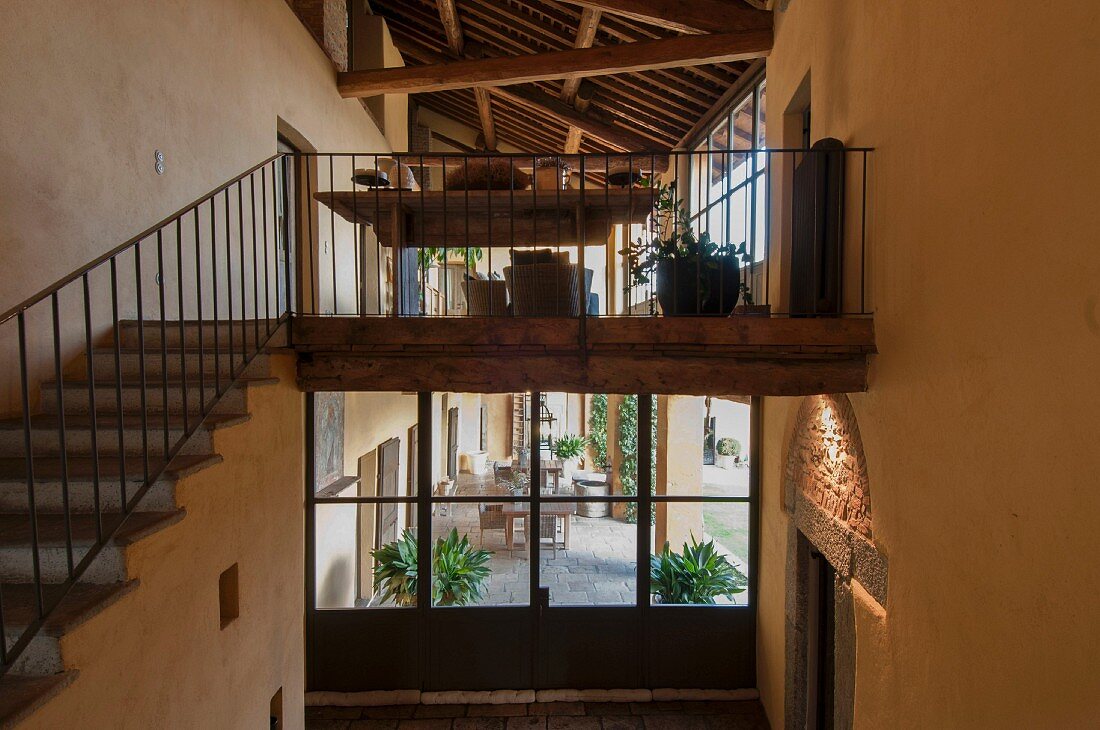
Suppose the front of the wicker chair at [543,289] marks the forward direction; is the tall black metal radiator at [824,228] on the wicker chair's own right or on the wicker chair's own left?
on the wicker chair's own right

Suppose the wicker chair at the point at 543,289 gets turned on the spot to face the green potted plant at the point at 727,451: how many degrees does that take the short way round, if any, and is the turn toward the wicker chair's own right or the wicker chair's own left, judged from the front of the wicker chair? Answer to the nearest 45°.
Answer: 0° — it already faces it

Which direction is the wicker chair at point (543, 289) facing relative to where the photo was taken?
away from the camera

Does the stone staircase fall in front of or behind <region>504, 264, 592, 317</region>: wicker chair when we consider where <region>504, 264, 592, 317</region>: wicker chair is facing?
behind

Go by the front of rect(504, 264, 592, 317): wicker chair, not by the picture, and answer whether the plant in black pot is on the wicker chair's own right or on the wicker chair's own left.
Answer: on the wicker chair's own right

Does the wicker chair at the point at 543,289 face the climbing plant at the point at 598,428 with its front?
yes
